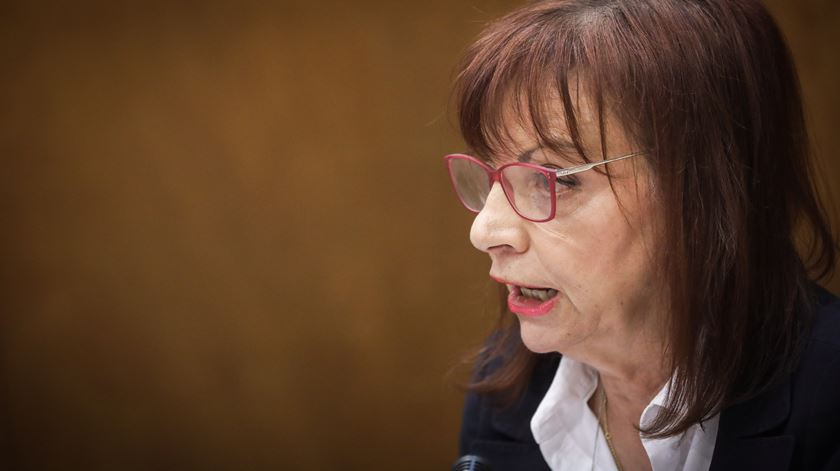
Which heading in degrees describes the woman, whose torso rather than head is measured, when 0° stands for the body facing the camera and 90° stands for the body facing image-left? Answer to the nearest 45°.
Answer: approximately 45°
